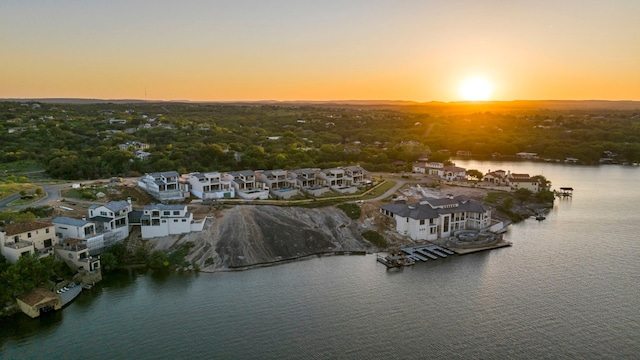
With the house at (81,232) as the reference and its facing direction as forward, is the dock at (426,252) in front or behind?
in front

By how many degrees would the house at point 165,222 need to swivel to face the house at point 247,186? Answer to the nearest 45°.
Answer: approximately 135° to its left

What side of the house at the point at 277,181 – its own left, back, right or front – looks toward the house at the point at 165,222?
right

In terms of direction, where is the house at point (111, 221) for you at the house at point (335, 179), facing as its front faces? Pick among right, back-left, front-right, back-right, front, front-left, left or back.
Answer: right

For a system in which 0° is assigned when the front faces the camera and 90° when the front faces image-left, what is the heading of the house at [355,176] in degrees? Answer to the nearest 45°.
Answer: approximately 315°

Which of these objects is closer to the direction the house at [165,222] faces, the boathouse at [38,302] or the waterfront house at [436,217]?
the boathouse

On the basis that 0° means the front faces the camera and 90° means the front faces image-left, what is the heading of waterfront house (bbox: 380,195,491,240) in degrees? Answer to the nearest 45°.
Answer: approximately 315°

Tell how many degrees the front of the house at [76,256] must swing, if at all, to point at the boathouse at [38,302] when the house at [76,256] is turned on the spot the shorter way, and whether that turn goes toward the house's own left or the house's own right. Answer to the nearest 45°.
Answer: approximately 90° to the house's own right

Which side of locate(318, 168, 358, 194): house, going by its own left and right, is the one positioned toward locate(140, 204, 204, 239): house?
right

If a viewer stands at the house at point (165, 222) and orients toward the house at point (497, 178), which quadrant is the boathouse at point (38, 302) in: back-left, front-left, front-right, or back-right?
back-right

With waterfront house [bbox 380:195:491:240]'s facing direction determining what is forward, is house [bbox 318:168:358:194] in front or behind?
behind
